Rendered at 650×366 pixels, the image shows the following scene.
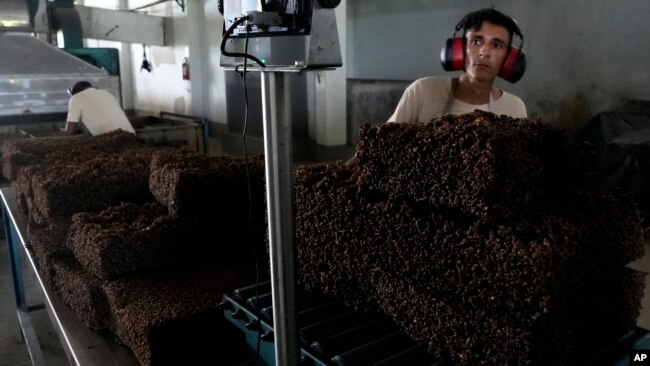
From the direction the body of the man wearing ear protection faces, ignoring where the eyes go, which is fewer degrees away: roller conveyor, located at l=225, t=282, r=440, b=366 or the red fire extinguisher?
the roller conveyor

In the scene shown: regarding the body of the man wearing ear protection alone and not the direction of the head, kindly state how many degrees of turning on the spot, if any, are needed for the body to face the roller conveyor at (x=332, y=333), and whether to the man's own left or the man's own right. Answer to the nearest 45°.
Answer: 0° — they already face it

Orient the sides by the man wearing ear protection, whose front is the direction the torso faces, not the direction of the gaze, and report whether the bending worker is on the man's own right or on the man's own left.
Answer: on the man's own right

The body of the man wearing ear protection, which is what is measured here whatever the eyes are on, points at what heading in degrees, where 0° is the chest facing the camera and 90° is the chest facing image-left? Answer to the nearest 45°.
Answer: approximately 0°

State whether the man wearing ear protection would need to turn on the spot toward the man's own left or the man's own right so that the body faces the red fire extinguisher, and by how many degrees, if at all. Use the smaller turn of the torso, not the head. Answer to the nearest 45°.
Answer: approximately 135° to the man's own right

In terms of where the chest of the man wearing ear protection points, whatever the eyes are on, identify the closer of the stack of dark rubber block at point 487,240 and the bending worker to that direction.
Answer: the stack of dark rubber block

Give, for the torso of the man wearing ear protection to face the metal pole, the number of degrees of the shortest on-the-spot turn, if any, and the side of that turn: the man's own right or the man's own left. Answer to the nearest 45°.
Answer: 0° — they already face it

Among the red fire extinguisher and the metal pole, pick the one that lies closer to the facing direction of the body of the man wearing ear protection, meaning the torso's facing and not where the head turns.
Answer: the metal pole

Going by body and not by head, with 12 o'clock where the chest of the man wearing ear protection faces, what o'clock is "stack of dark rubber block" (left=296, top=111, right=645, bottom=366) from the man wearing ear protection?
The stack of dark rubber block is roughly at 12 o'clock from the man wearing ear protection.
